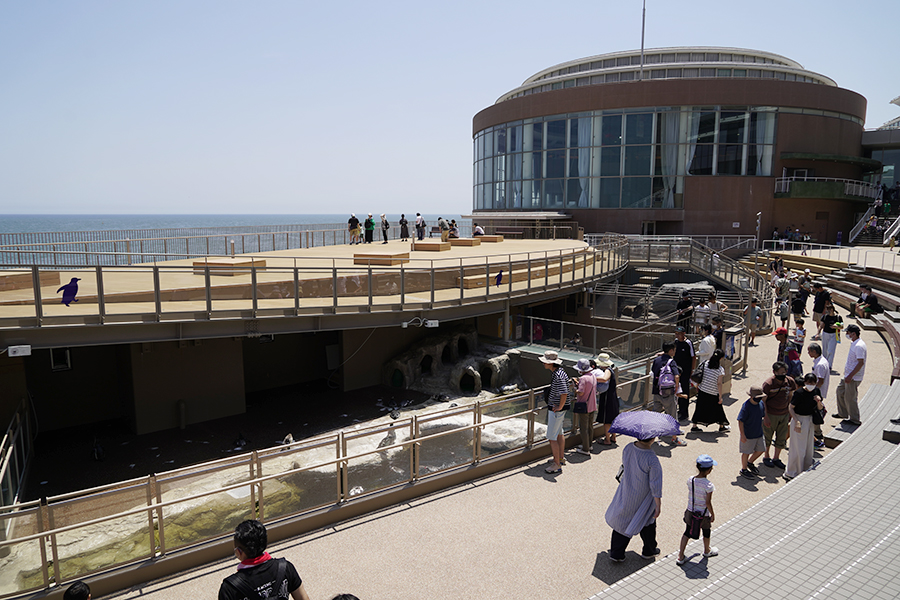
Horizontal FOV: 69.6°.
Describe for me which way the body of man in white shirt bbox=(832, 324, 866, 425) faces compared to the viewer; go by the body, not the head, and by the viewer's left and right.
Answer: facing to the left of the viewer

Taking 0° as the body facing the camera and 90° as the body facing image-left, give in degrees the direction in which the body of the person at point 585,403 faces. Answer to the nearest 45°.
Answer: approximately 135°

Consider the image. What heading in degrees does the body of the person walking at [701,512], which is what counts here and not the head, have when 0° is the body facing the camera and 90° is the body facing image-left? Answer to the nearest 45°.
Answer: approximately 225°

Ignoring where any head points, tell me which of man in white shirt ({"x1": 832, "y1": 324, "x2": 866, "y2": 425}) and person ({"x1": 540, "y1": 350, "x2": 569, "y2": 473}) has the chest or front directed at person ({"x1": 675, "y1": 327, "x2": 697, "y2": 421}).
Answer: the man in white shirt

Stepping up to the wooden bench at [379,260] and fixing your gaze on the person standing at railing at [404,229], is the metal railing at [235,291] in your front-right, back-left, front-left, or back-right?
back-left

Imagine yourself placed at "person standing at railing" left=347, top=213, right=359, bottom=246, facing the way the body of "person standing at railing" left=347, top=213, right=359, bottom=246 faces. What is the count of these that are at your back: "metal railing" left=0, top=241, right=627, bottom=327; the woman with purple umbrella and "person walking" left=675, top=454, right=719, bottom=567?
3

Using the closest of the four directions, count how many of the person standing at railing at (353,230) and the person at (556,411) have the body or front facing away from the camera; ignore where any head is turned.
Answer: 1

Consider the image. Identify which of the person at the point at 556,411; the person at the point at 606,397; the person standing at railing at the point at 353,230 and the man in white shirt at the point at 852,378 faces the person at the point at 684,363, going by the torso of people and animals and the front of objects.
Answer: the man in white shirt

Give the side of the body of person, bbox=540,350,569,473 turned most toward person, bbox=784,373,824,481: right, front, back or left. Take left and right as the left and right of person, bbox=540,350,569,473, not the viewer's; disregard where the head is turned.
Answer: back

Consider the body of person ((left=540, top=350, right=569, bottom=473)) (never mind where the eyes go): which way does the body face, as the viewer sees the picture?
to the viewer's left

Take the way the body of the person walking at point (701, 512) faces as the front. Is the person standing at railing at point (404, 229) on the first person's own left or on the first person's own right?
on the first person's own left

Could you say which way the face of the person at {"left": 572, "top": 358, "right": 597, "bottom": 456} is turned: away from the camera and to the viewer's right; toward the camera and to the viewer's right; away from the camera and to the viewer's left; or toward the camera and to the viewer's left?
away from the camera and to the viewer's left

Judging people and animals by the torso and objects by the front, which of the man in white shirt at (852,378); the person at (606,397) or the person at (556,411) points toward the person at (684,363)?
the man in white shirt

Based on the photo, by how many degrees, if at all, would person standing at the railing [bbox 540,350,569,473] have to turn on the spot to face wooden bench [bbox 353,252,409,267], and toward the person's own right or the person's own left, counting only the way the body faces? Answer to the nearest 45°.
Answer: approximately 45° to the person's own right

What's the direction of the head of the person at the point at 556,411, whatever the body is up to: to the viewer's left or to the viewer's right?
to the viewer's left

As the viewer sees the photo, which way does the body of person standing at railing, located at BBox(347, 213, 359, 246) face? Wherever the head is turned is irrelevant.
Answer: away from the camera

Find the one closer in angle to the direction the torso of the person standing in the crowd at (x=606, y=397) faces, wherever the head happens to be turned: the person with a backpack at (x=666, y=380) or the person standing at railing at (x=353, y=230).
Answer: the person standing at railing
